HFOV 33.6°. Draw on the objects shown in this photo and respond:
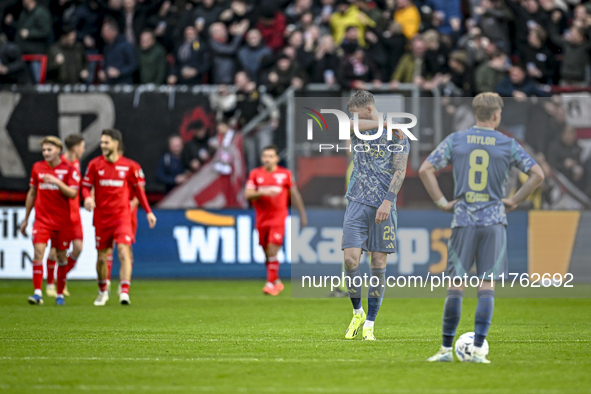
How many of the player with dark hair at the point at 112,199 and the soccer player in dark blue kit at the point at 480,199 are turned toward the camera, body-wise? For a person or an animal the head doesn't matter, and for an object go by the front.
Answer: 1

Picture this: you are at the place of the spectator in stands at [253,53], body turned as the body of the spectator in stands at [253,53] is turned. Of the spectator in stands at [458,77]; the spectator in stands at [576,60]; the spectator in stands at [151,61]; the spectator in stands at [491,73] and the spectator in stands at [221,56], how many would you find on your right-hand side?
2

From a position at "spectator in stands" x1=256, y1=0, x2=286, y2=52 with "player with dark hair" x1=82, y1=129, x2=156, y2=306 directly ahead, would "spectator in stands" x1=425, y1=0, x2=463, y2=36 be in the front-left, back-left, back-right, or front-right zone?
back-left

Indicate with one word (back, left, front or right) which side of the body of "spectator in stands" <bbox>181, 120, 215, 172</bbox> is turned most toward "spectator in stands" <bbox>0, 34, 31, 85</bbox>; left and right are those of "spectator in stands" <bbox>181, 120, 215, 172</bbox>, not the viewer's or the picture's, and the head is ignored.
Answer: right

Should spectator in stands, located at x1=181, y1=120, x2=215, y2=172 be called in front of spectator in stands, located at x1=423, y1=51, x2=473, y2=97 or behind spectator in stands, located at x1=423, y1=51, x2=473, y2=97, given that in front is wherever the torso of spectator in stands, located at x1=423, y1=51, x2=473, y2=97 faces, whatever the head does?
in front

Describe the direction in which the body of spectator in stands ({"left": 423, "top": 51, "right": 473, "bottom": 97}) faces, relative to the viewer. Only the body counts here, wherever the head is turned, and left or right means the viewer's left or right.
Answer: facing the viewer and to the left of the viewer

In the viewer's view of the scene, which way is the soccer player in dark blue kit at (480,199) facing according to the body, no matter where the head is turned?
away from the camera

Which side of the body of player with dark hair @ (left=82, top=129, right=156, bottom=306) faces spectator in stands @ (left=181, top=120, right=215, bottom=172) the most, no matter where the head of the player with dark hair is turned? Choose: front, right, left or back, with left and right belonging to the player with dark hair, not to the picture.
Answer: back

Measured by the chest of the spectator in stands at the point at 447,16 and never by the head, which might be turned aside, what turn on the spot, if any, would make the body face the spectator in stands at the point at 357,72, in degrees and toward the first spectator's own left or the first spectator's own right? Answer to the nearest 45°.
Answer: approximately 45° to the first spectator's own right

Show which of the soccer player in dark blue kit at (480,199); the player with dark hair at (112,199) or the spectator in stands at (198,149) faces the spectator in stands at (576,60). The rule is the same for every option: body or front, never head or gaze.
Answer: the soccer player in dark blue kit

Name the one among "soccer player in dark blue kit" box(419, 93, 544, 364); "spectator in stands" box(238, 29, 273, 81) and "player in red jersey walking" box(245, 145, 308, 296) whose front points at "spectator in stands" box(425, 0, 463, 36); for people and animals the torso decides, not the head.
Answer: the soccer player in dark blue kit

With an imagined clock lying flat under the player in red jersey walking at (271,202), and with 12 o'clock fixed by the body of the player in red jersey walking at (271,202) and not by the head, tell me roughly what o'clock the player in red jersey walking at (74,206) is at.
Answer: the player in red jersey walking at (74,206) is roughly at 2 o'clock from the player in red jersey walking at (271,202).
